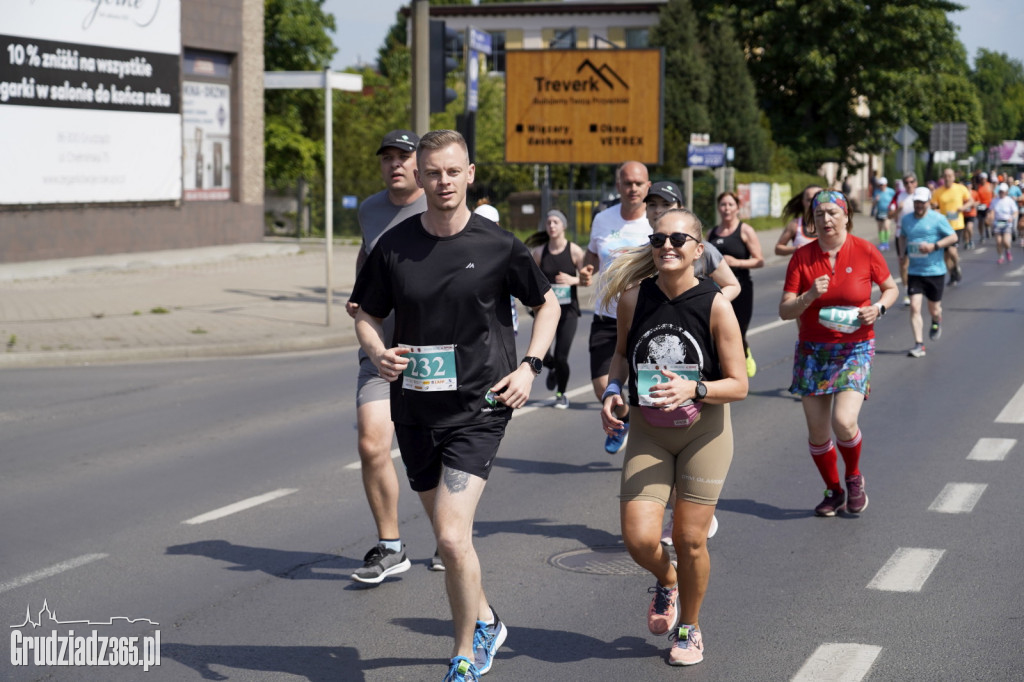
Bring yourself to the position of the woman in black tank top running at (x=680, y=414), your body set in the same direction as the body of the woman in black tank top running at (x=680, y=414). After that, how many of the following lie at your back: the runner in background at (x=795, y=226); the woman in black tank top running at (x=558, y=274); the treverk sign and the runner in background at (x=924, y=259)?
4

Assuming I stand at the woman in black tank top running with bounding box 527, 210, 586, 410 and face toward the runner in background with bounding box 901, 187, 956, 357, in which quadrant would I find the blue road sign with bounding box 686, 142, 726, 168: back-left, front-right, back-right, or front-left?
front-left

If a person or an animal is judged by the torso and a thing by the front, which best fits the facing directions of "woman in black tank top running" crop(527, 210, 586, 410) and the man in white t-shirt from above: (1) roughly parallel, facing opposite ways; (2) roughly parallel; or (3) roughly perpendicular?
roughly parallel

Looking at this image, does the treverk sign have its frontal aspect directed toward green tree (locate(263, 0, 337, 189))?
no

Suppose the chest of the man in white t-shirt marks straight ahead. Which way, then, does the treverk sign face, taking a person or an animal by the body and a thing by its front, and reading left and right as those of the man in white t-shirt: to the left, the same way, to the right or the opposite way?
the same way

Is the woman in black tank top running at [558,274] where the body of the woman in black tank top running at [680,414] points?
no

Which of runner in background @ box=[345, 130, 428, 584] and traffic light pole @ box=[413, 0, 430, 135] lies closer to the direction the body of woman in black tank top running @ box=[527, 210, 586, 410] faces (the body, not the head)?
the runner in background

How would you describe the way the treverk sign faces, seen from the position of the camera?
facing the viewer

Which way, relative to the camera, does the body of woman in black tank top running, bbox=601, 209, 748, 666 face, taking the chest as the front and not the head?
toward the camera

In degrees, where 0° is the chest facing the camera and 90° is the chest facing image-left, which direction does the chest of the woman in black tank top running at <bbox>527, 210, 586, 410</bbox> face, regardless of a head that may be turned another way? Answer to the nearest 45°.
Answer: approximately 0°

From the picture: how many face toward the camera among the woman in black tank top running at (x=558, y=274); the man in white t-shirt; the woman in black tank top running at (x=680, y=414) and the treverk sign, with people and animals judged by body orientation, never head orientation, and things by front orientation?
4

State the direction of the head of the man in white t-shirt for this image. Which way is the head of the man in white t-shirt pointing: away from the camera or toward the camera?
toward the camera

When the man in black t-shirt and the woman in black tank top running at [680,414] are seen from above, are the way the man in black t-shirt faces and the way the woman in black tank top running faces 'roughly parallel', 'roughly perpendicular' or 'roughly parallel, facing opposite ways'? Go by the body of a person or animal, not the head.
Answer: roughly parallel

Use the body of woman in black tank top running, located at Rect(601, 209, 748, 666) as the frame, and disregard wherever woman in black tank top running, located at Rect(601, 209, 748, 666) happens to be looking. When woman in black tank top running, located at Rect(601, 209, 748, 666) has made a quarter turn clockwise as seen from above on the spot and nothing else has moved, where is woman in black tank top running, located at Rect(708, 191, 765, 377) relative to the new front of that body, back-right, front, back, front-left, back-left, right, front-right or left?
right

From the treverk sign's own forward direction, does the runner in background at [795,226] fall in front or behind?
in front

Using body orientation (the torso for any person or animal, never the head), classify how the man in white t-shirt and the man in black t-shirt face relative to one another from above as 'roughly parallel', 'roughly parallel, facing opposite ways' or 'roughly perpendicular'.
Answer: roughly parallel

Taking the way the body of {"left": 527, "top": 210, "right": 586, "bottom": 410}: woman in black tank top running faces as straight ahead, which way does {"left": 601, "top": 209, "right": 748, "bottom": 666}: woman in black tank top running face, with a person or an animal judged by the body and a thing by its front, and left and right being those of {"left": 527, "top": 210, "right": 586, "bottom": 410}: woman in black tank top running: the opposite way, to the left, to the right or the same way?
the same way

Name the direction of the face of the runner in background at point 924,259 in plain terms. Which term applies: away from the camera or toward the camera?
toward the camera
